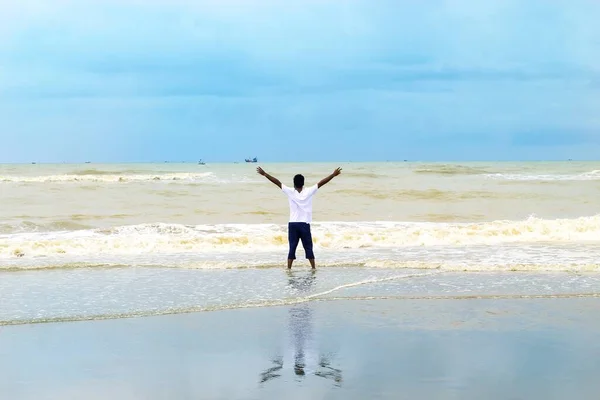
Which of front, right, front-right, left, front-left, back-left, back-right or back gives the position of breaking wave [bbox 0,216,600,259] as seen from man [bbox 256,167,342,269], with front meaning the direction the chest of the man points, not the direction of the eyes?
front

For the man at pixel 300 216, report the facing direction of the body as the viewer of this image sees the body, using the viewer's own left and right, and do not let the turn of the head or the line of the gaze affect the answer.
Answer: facing away from the viewer
